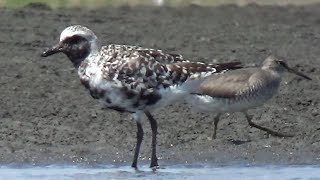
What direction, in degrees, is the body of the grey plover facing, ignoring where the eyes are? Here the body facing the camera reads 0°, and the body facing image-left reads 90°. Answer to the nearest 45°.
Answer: approximately 90°
